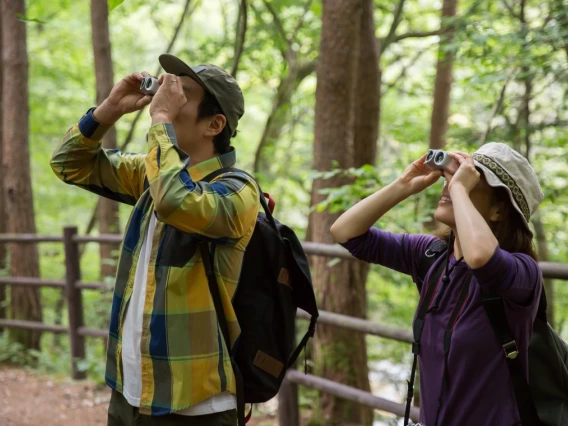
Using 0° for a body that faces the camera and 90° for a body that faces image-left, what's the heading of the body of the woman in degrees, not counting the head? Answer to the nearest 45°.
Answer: approximately 45°

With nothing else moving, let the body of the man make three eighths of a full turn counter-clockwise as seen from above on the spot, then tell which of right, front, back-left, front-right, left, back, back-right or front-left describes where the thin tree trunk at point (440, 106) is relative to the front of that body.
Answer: front-left

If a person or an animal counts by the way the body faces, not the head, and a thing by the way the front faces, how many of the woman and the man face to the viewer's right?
0

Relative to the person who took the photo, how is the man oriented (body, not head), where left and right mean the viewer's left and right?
facing the viewer and to the left of the viewer

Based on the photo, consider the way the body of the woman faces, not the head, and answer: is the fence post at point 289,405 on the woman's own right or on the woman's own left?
on the woman's own right

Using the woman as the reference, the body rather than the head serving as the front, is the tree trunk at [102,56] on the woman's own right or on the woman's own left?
on the woman's own right

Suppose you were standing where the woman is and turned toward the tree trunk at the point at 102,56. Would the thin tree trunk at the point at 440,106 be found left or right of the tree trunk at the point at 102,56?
right

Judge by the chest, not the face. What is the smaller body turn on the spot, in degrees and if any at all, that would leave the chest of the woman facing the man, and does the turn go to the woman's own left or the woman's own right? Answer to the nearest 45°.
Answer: approximately 45° to the woman's own right

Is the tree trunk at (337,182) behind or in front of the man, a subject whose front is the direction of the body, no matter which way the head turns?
behind

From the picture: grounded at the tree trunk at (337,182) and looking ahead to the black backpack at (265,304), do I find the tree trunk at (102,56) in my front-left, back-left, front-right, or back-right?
back-right

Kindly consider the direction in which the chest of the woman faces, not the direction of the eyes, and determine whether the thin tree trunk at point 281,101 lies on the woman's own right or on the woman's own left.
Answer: on the woman's own right

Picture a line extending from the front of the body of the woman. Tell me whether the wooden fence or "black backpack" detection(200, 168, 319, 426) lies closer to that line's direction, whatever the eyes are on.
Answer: the black backpack
